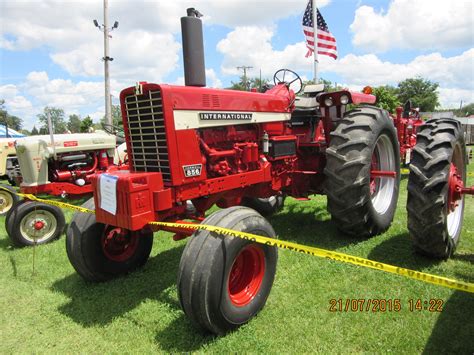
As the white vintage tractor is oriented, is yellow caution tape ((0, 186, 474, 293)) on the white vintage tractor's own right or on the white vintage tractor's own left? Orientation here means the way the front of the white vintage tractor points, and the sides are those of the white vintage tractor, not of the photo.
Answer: on the white vintage tractor's own left

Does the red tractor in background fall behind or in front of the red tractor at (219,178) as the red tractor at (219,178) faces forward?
behind

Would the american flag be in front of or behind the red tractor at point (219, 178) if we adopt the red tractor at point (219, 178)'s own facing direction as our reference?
behind

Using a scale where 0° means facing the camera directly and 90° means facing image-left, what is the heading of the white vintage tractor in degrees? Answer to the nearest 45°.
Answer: approximately 90°

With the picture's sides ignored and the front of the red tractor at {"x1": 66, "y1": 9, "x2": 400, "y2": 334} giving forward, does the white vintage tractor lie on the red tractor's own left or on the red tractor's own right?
on the red tractor's own right

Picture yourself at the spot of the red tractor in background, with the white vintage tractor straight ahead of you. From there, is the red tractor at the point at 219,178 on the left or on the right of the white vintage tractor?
left

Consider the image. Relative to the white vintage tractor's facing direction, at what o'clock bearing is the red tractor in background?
The red tractor in background is roughly at 6 o'clock from the white vintage tractor.
